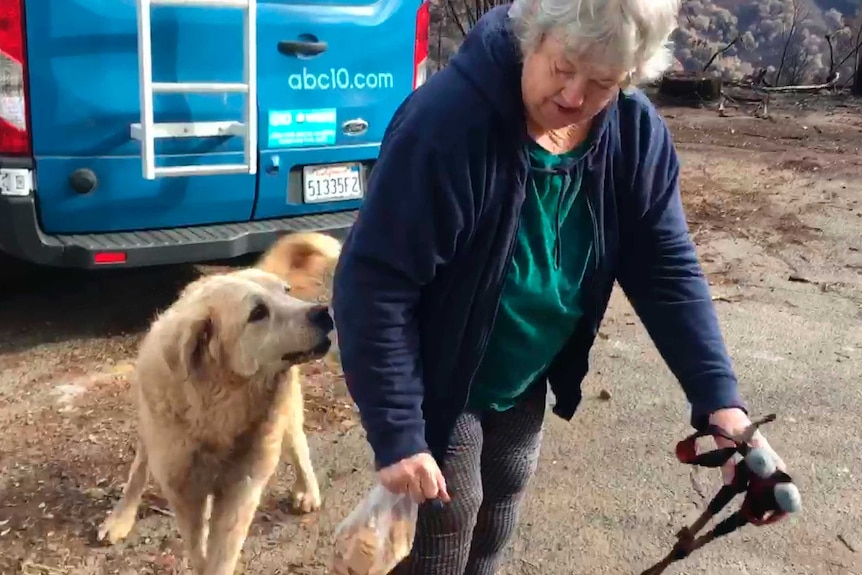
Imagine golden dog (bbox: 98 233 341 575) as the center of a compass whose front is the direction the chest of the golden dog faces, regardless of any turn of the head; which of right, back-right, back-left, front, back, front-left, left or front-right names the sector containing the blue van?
back

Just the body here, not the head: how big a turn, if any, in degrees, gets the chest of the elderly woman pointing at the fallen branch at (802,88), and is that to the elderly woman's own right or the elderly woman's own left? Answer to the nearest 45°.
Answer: approximately 135° to the elderly woman's own left

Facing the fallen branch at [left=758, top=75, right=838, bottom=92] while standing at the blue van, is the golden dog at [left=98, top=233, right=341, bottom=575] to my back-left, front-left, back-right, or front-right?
back-right

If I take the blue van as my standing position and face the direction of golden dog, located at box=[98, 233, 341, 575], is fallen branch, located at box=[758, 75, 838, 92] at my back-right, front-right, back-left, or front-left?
back-left

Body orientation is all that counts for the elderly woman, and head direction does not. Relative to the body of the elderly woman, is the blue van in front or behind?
behind

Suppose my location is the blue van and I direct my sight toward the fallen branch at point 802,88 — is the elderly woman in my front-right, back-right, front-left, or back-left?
back-right

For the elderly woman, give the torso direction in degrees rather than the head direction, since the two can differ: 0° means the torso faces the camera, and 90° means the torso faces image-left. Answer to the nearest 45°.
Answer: approximately 315°
